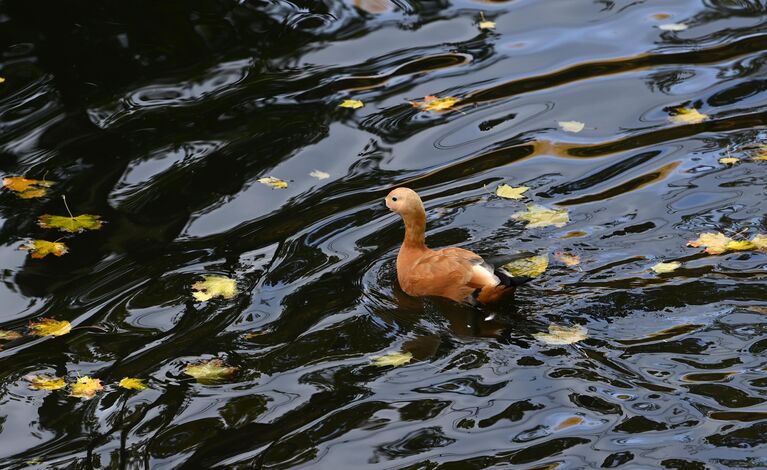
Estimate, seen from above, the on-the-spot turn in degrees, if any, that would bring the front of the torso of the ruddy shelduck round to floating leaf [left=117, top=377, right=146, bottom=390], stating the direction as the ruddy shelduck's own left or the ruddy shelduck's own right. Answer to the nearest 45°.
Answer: approximately 45° to the ruddy shelduck's own left

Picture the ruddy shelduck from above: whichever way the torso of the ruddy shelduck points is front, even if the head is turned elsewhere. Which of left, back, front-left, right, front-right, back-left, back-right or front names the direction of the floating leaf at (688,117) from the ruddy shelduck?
back-right

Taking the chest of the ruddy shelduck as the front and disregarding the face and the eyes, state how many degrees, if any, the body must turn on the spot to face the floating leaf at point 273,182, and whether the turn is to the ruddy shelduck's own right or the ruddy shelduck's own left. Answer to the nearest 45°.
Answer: approximately 45° to the ruddy shelduck's own right

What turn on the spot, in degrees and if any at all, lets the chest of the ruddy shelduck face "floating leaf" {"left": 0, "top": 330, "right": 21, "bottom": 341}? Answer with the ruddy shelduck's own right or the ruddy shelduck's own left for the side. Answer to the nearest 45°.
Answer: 0° — it already faces it

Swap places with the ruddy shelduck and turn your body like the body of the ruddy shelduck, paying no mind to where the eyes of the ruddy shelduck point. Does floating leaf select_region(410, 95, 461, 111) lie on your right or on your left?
on your right

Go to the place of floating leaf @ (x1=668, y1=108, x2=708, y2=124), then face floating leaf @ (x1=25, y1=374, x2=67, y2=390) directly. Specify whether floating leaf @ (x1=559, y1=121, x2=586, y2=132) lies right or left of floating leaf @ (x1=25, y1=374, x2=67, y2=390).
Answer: right

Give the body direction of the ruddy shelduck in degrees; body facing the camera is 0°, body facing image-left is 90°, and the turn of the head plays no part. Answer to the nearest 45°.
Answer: approximately 90°

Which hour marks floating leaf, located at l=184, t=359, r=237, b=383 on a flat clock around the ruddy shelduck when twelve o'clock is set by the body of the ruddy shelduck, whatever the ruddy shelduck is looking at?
The floating leaf is roughly at 11 o'clock from the ruddy shelduck.
